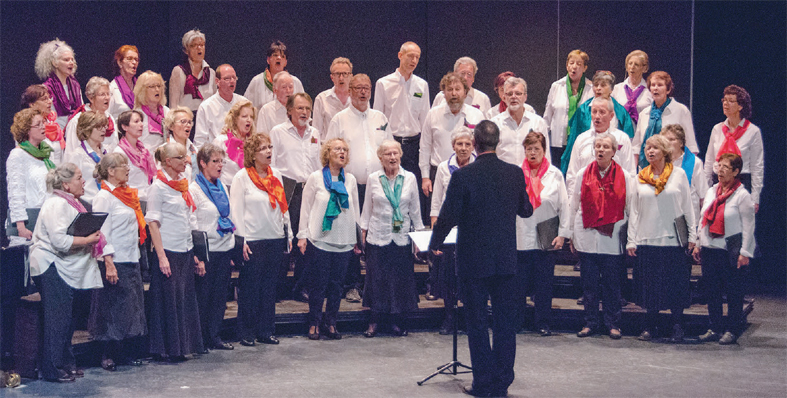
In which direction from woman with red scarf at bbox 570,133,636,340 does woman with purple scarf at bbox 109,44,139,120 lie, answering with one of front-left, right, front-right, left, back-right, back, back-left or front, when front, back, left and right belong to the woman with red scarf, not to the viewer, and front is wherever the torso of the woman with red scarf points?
right

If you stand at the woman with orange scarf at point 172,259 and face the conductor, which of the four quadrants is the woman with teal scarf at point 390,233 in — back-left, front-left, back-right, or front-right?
front-left

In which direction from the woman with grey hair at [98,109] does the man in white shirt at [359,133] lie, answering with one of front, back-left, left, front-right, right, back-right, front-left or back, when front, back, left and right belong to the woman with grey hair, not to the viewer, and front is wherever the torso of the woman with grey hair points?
front-left

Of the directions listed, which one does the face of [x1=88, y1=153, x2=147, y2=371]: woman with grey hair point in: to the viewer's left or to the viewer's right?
to the viewer's right

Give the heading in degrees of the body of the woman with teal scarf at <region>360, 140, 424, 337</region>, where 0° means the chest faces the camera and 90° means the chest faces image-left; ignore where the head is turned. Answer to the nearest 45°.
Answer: approximately 0°

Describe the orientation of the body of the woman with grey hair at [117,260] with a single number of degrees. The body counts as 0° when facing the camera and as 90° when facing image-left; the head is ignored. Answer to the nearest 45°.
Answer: approximately 315°

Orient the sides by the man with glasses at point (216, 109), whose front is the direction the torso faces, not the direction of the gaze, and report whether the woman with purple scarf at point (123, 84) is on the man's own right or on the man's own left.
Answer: on the man's own right

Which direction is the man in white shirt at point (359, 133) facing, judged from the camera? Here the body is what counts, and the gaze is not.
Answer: toward the camera

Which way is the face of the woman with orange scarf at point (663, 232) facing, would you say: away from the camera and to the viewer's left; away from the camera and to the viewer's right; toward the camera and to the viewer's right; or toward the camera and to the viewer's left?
toward the camera and to the viewer's left

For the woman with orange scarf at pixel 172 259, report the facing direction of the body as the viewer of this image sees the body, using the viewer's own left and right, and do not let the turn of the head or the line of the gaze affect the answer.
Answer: facing the viewer and to the right of the viewer

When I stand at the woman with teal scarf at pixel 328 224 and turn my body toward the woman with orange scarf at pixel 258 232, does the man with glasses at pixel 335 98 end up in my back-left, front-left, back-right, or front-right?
back-right

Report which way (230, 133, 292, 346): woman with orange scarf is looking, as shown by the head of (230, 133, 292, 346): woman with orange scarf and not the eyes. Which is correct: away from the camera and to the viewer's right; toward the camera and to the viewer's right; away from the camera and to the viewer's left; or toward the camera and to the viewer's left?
toward the camera and to the viewer's right

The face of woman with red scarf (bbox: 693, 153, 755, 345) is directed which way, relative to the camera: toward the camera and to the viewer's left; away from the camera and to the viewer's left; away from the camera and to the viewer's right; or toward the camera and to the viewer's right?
toward the camera and to the viewer's left

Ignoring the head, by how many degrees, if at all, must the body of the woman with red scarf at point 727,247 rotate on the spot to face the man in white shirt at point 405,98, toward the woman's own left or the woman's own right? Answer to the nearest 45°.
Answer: approximately 45° to the woman's own right

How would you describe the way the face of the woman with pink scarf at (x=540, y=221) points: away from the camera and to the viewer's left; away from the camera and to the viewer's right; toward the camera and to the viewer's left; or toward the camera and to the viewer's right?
toward the camera and to the viewer's left

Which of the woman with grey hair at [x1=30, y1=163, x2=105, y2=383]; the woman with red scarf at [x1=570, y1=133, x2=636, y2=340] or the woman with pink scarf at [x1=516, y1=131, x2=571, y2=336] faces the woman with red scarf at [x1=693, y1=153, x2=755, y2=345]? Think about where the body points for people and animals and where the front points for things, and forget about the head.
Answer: the woman with grey hair
